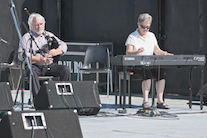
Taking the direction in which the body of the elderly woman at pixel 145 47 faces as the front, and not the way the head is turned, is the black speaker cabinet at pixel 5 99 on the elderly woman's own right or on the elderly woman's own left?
on the elderly woman's own right

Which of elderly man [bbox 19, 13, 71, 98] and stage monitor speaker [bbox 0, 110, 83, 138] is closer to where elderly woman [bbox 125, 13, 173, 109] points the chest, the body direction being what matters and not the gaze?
the stage monitor speaker

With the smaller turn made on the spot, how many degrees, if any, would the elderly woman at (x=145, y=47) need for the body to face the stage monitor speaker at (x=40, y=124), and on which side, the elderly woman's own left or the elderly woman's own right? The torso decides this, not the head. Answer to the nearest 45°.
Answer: approximately 45° to the elderly woman's own right

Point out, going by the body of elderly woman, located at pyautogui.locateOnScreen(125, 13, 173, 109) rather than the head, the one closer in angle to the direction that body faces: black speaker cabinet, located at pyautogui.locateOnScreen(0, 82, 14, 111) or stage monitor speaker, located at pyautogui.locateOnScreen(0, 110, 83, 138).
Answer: the stage monitor speaker

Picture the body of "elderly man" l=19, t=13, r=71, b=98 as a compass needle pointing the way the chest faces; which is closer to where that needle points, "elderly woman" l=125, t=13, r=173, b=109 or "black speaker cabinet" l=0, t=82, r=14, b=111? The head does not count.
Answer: the black speaker cabinet

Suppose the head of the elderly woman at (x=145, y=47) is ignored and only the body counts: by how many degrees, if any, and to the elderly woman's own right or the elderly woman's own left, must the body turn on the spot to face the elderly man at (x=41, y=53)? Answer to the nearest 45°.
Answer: approximately 135° to the elderly woman's own right

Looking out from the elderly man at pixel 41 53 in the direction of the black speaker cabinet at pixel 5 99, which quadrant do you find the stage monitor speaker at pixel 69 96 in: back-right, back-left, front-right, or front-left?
front-left

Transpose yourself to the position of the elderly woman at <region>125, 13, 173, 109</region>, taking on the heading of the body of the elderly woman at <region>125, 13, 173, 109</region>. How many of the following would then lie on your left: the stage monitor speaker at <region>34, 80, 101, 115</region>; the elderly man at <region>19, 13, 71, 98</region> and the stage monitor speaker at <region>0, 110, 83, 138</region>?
0

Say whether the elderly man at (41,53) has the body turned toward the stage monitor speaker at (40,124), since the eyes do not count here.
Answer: yes

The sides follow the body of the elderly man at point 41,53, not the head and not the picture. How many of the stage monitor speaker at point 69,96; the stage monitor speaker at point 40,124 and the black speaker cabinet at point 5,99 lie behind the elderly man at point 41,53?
0

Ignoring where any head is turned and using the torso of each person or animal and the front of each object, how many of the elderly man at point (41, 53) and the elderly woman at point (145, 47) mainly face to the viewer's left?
0

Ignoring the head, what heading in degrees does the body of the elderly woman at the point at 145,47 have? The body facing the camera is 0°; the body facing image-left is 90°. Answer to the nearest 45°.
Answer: approximately 315°

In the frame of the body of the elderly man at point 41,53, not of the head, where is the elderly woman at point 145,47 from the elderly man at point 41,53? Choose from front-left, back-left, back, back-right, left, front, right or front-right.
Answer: left

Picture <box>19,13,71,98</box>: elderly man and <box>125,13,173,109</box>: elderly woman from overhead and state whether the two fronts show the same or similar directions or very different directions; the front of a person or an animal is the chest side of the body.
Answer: same or similar directions

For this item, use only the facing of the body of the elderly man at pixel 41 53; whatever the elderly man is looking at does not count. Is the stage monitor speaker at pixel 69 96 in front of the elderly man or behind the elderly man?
in front

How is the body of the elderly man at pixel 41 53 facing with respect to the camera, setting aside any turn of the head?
toward the camera
